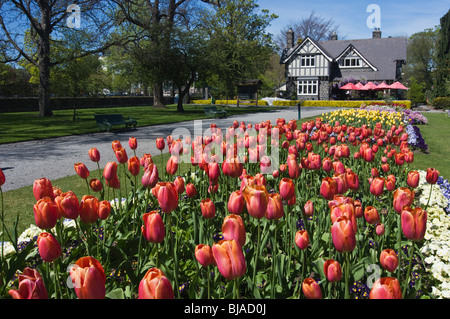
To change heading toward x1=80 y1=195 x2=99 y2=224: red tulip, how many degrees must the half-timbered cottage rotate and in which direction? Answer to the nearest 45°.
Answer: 0° — it already faces it

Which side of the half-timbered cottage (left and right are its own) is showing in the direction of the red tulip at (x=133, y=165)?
front

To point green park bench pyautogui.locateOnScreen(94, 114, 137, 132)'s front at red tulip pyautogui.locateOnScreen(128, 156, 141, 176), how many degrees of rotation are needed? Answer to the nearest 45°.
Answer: approximately 45° to its right

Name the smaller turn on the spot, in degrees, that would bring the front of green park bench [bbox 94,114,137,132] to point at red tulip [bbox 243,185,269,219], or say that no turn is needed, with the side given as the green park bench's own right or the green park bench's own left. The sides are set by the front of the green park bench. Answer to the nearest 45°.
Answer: approximately 45° to the green park bench's own right

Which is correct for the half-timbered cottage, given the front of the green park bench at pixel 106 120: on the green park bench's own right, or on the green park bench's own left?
on the green park bench's own left

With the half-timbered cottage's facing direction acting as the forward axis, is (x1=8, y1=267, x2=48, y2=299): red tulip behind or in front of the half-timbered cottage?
in front

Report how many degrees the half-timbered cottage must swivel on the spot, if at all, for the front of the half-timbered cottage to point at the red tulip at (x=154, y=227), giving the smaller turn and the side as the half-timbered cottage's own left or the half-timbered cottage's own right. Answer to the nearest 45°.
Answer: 0° — it already faces it

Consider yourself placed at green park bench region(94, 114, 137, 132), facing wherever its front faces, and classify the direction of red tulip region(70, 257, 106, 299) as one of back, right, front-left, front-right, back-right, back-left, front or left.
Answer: front-right

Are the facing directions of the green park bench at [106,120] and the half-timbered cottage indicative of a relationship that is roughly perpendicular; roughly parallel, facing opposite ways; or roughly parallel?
roughly perpendicular

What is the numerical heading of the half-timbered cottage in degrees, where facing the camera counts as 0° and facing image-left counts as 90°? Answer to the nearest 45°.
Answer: approximately 0°

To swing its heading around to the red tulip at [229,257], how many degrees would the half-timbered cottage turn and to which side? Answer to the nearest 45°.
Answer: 0° — it already faces it
